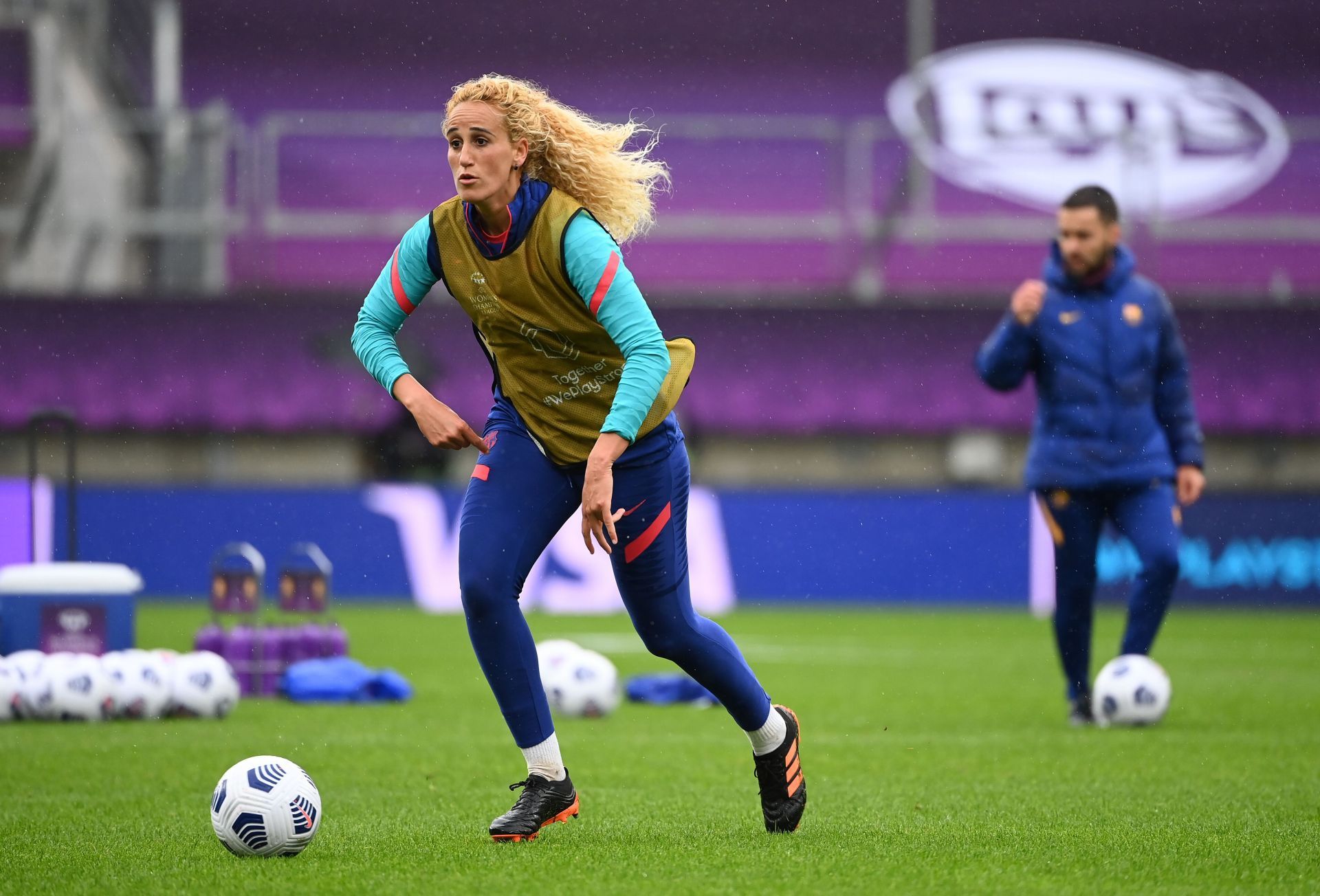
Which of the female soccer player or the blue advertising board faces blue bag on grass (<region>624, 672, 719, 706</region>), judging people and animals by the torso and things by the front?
the blue advertising board

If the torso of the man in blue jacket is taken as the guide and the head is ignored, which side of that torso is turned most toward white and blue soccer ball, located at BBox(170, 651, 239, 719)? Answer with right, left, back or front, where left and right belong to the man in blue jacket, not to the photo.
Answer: right

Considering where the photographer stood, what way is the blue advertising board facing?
facing the viewer

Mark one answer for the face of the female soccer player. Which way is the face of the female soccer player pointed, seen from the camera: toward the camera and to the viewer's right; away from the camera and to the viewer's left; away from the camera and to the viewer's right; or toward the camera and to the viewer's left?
toward the camera and to the viewer's left

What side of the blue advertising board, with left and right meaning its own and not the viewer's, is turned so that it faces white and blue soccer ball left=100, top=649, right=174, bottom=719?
front

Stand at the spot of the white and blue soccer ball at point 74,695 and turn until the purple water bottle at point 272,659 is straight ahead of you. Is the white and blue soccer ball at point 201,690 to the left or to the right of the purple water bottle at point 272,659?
right

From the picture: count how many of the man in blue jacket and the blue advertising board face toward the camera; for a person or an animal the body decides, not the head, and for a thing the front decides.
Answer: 2

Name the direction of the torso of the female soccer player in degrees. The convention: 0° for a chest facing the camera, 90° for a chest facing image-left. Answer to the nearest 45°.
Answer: approximately 45°

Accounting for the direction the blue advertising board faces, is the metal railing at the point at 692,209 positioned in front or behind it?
behind

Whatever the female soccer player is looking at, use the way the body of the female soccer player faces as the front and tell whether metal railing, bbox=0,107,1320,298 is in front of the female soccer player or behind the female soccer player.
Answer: behind

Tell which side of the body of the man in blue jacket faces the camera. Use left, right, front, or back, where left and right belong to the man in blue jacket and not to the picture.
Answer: front

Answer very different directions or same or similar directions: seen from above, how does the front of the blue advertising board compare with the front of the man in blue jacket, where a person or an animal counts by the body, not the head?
same or similar directions

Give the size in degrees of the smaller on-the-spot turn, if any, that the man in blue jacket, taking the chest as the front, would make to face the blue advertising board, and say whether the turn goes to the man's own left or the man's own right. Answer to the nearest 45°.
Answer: approximately 180°

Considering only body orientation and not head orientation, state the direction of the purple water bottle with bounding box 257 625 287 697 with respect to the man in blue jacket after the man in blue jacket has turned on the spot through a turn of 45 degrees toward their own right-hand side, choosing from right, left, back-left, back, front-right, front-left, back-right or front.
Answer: front-right
